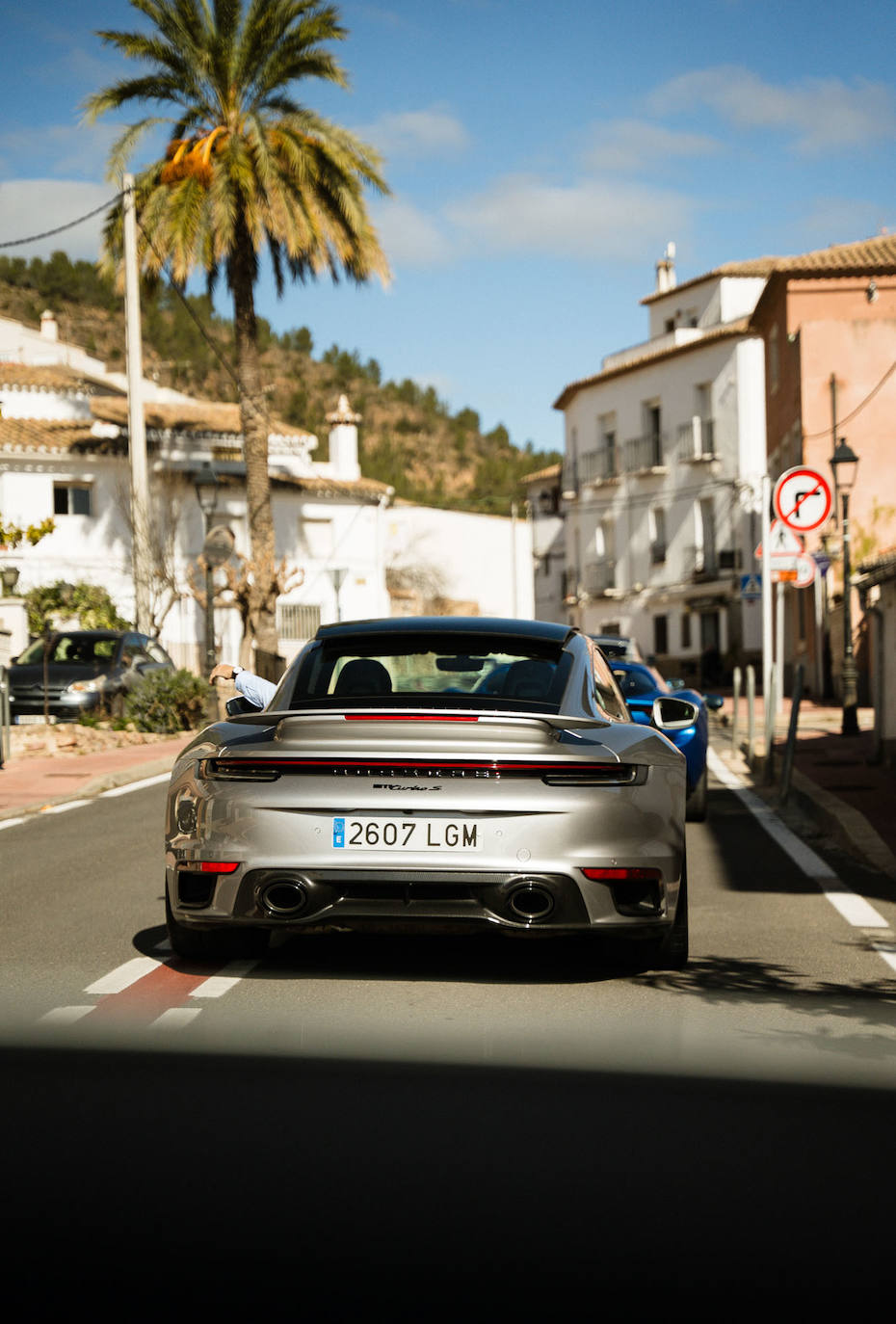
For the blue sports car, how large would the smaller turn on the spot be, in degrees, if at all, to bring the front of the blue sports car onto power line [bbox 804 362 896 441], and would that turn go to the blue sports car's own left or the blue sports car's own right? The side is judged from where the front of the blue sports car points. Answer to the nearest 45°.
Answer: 0° — it already faces it

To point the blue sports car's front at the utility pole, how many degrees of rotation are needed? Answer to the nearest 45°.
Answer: approximately 45° to its left

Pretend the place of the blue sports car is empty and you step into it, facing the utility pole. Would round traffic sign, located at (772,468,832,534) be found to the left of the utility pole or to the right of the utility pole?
right

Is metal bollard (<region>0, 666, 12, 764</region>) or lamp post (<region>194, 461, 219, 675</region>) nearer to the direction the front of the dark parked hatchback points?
the metal bollard

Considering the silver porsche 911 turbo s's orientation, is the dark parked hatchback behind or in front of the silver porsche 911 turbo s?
in front

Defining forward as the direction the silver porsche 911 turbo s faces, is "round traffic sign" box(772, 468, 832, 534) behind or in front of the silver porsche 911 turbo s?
in front

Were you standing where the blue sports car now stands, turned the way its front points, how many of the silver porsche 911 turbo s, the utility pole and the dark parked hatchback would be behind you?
1

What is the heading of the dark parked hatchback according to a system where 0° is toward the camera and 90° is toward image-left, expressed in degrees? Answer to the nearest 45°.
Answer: approximately 45°

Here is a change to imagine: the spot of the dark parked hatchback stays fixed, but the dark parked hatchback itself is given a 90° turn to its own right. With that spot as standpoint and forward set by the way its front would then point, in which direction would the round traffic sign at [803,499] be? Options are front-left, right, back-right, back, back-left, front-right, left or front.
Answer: back

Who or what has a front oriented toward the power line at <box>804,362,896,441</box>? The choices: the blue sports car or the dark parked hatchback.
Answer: the blue sports car

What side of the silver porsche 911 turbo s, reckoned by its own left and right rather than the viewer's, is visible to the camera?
back

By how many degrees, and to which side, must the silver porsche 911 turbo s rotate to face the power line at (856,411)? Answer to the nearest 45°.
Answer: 0° — it already faces it

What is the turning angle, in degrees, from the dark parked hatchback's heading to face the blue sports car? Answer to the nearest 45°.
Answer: approximately 45° to its left

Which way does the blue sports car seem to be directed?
away from the camera
